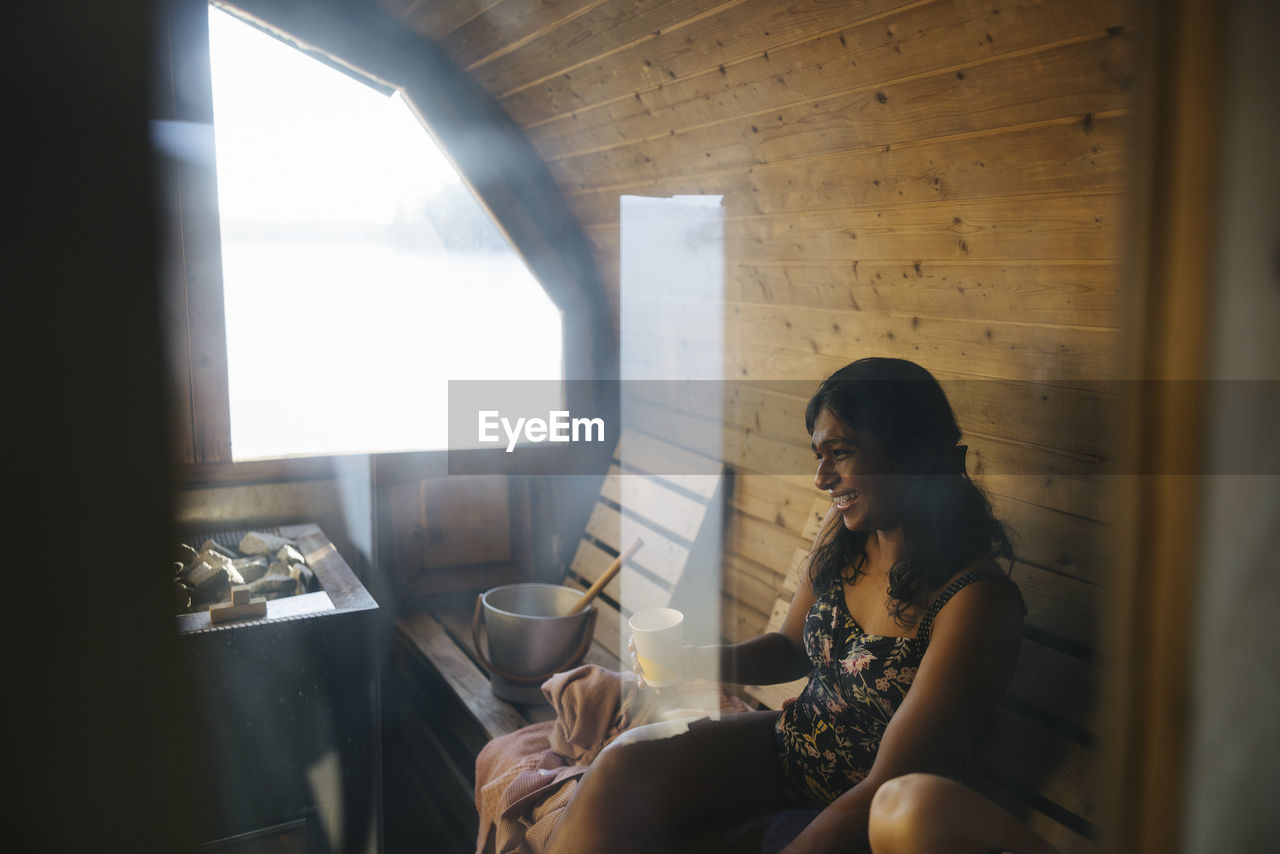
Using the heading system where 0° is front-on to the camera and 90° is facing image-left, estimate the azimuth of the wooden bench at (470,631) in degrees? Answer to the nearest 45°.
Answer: approximately 45°
